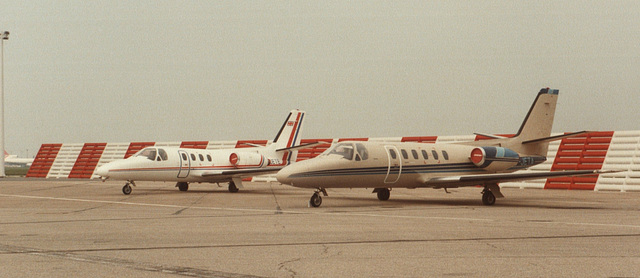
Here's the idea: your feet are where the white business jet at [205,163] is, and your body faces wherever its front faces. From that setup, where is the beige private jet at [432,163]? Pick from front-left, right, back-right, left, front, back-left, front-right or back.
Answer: left

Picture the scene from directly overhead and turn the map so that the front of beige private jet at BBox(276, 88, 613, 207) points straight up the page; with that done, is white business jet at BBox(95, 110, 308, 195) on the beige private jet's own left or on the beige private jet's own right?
on the beige private jet's own right

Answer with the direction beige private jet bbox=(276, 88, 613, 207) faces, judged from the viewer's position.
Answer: facing the viewer and to the left of the viewer

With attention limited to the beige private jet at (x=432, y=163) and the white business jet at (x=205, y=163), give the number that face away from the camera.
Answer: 0
